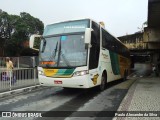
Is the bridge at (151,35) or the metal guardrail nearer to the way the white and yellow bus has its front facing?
the metal guardrail

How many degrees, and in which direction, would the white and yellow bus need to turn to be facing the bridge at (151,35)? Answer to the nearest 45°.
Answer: approximately 180°

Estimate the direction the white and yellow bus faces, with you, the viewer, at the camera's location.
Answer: facing the viewer and to the left of the viewer

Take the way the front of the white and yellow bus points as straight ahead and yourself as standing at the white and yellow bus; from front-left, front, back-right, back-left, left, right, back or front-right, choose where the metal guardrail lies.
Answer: right
